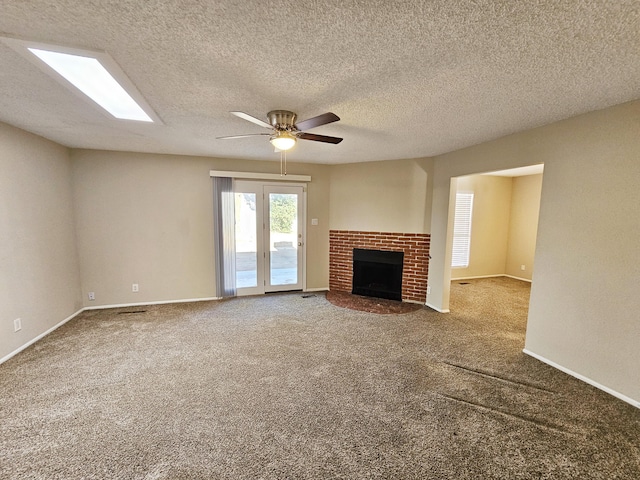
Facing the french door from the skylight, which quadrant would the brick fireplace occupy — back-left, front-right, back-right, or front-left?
front-right

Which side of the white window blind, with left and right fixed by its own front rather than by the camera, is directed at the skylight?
front

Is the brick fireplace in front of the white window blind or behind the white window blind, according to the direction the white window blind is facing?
in front

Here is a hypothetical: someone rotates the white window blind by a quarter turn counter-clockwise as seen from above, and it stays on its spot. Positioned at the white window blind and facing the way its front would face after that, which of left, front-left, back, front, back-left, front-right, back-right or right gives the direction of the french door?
back-right

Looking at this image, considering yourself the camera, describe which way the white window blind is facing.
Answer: facing the viewer
